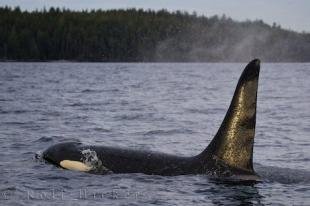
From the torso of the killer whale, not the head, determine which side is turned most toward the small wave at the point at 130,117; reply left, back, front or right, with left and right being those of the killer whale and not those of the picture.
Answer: right

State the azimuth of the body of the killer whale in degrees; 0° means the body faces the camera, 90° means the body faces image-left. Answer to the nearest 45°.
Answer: approximately 90°

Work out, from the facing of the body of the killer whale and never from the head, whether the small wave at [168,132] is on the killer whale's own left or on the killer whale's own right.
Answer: on the killer whale's own right
